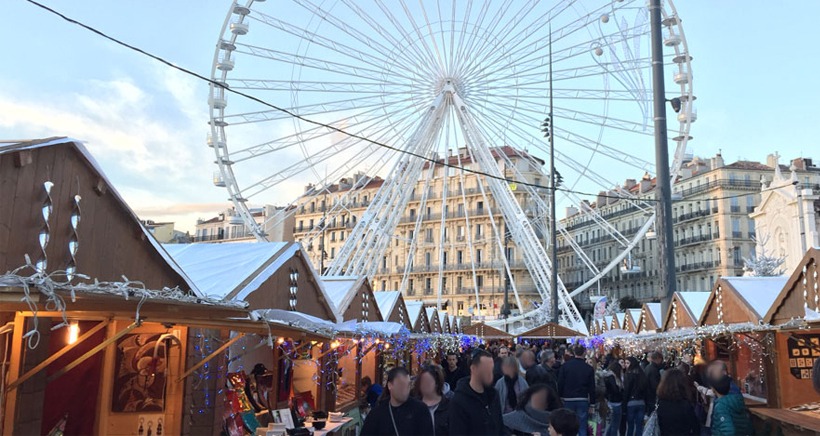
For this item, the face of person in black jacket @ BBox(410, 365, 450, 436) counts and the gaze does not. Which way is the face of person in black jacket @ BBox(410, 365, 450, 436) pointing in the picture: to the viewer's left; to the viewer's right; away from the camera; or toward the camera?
toward the camera

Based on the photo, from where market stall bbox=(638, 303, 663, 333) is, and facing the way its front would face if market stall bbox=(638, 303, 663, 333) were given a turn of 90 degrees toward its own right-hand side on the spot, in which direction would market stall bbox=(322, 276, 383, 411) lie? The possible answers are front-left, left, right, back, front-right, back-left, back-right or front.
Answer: left

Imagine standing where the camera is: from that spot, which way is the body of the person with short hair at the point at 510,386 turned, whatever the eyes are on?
toward the camera

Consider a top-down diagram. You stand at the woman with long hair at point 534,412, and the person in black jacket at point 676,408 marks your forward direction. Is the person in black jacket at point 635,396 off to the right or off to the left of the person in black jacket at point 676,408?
left

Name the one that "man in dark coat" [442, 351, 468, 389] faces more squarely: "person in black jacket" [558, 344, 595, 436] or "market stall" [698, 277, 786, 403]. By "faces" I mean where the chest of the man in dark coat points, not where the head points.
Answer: the person in black jacket

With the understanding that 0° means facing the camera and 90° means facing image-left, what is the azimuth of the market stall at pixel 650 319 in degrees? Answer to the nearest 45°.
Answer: approximately 45°

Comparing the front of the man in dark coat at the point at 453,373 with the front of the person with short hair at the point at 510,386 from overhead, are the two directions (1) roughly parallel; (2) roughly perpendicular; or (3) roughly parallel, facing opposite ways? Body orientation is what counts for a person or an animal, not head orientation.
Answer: roughly parallel

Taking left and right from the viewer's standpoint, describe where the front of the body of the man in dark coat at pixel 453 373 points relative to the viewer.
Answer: facing the viewer

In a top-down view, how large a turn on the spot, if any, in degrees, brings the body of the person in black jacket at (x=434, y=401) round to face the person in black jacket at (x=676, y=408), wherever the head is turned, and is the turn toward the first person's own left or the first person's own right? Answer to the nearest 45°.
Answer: approximately 90° to the first person's own left

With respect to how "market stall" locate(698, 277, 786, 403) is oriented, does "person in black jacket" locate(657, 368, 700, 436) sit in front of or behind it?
in front
